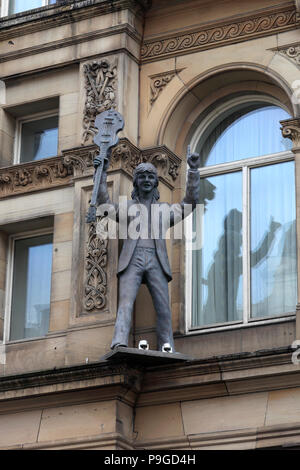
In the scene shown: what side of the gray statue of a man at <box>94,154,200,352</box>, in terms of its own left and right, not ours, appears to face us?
front
